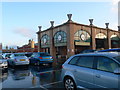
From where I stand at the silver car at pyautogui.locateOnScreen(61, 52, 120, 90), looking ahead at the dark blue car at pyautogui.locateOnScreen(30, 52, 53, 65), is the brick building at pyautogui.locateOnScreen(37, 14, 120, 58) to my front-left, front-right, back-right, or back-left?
front-right

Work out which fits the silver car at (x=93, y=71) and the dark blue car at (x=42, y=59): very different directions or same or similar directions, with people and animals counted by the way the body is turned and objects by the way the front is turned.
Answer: very different directions
